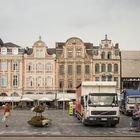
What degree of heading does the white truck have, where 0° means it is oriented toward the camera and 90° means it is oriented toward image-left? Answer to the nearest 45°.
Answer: approximately 0°
